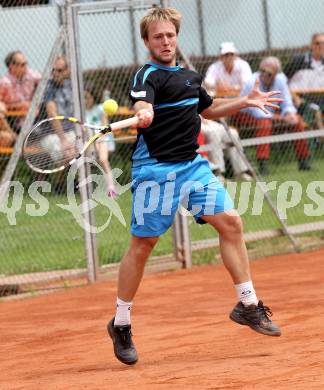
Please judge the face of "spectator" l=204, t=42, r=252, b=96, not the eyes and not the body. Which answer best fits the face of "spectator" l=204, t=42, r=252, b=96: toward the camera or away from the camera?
toward the camera

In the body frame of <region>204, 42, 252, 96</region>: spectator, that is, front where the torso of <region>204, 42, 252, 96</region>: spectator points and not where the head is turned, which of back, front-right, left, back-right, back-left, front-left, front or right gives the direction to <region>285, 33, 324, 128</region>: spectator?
back-left

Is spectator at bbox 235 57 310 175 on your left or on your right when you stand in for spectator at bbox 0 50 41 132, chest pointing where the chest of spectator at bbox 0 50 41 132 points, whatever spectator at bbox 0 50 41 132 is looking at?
on your left

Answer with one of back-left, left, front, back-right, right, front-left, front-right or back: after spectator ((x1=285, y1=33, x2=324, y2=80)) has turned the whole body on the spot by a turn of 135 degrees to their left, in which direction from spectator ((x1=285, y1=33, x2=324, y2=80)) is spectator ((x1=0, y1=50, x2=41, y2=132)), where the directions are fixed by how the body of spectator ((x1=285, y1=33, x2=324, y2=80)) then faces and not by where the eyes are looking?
back

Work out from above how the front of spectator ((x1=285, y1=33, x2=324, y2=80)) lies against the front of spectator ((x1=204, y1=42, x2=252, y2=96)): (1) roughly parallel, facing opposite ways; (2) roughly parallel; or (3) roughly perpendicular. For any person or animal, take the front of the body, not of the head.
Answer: roughly parallel

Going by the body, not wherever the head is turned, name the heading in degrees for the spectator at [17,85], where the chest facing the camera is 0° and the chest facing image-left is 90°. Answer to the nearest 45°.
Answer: approximately 315°

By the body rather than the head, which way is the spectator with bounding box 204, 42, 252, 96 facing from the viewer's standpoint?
toward the camera

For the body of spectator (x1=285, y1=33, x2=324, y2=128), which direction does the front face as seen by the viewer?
toward the camera

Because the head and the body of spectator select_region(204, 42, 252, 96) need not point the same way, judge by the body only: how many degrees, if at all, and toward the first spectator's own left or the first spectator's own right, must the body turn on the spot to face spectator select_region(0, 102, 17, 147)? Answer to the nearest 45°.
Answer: approximately 45° to the first spectator's own right

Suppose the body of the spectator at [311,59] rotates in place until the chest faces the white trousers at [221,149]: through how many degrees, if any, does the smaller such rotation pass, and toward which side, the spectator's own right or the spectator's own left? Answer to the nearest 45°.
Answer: approximately 45° to the spectator's own right

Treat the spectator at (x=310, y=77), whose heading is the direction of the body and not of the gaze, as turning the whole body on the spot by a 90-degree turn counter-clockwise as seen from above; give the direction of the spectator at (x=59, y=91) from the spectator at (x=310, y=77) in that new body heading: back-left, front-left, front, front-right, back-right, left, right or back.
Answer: back-right

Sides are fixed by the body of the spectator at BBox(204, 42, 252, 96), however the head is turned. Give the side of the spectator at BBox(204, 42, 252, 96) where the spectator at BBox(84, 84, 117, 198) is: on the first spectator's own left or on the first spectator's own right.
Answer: on the first spectator's own right

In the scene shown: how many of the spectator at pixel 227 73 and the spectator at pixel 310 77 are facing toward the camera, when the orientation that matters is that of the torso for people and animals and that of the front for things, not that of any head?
2

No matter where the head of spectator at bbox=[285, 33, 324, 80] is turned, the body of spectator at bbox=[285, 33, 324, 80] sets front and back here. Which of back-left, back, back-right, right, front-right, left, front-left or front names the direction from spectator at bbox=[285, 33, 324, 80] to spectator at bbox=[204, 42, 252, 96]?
front-right
